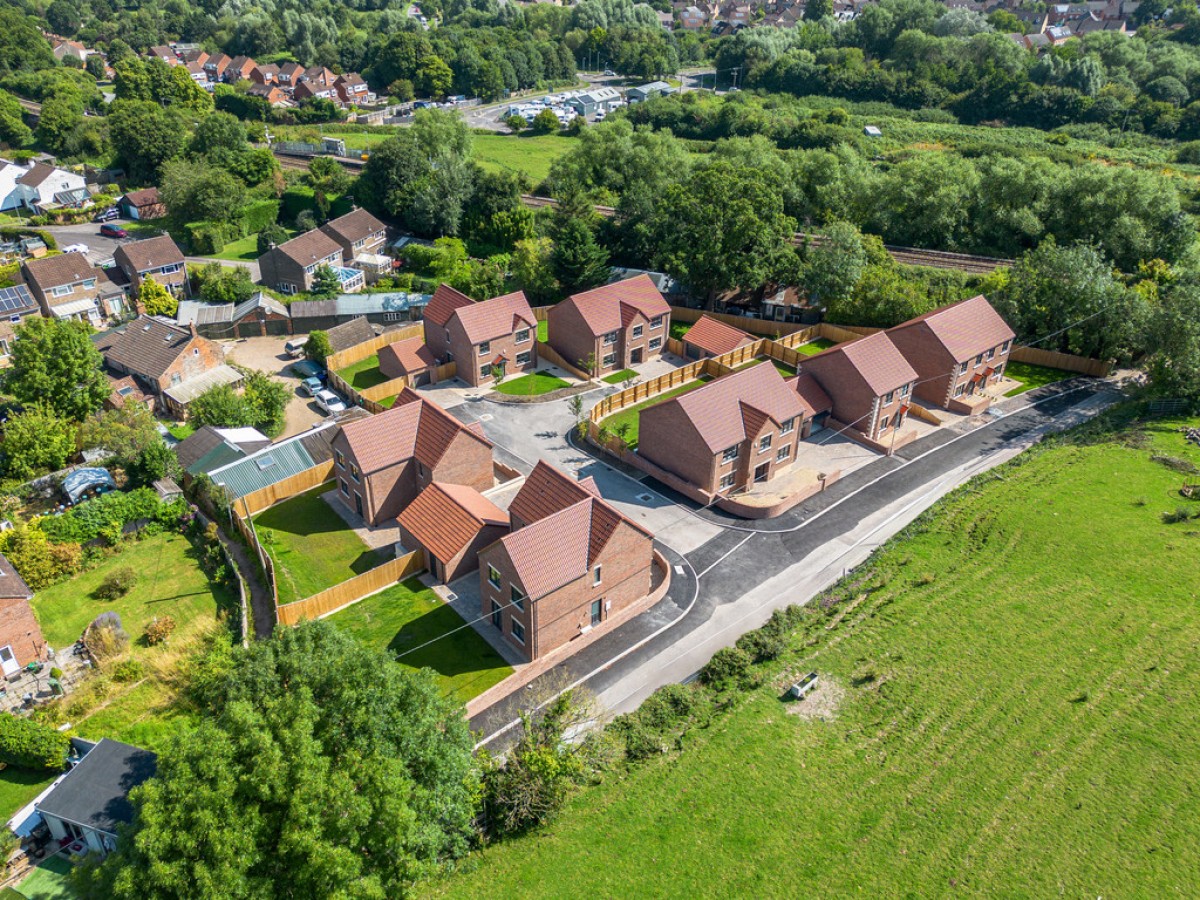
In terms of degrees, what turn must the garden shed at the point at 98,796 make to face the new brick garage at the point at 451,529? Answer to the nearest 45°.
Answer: approximately 135° to its left

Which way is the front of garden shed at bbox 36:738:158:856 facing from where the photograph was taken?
facing the viewer and to the left of the viewer

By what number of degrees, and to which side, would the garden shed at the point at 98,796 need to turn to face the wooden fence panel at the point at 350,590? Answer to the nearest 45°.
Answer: approximately 180°

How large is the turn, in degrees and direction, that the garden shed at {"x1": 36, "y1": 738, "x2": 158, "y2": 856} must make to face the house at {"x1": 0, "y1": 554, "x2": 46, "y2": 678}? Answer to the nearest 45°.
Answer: approximately 135° to its right

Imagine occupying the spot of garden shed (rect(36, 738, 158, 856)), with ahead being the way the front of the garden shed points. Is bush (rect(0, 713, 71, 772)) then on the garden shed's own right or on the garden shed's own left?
on the garden shed's own right

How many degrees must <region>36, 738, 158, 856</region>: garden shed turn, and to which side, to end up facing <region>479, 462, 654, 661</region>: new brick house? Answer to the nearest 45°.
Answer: approximately 135° to its left

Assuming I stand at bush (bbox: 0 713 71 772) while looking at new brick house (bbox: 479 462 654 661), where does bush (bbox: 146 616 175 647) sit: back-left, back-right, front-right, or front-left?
front-left

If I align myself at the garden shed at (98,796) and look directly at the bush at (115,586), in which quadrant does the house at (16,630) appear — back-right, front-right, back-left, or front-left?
front-left

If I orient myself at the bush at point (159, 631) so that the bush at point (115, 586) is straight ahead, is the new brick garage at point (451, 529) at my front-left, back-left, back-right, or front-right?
back-right

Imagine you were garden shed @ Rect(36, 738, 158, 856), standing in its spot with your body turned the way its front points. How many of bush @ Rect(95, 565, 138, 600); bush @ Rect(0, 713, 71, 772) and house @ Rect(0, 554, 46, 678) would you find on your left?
0
